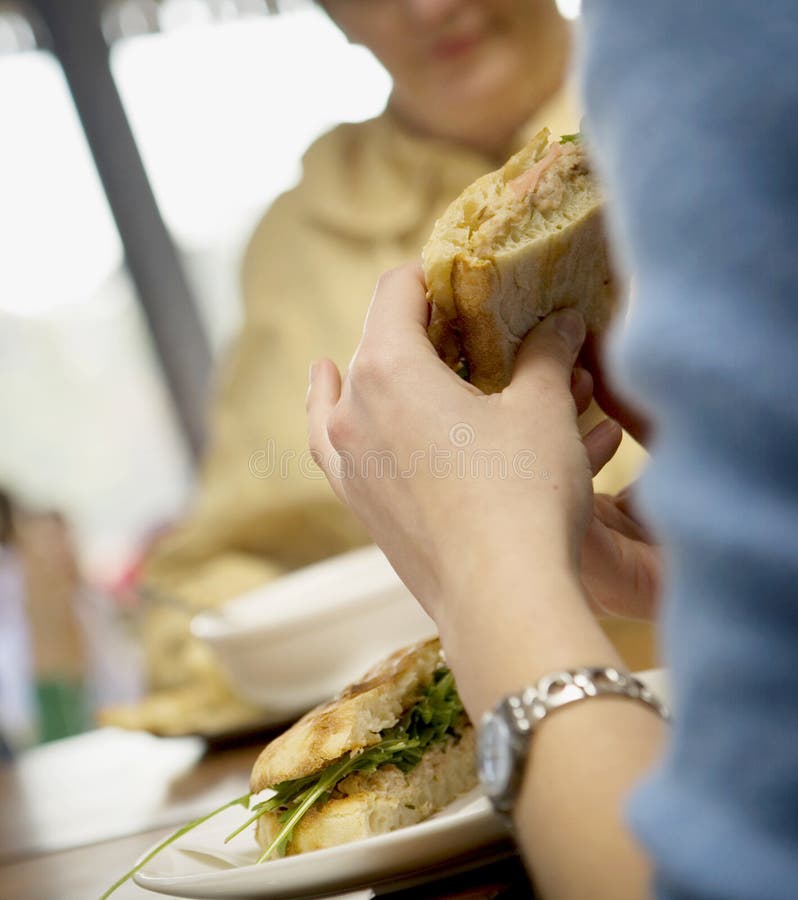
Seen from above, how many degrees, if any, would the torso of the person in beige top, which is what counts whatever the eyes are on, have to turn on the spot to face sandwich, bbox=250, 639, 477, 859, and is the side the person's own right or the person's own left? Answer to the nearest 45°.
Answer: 0° — they already face it

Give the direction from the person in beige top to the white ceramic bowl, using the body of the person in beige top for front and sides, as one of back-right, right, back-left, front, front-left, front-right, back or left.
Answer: front

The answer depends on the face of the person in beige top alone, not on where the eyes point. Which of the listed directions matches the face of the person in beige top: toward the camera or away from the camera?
toward the camera

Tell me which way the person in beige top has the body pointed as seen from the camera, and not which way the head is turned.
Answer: toward the camera

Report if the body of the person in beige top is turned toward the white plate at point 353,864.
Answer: yes
